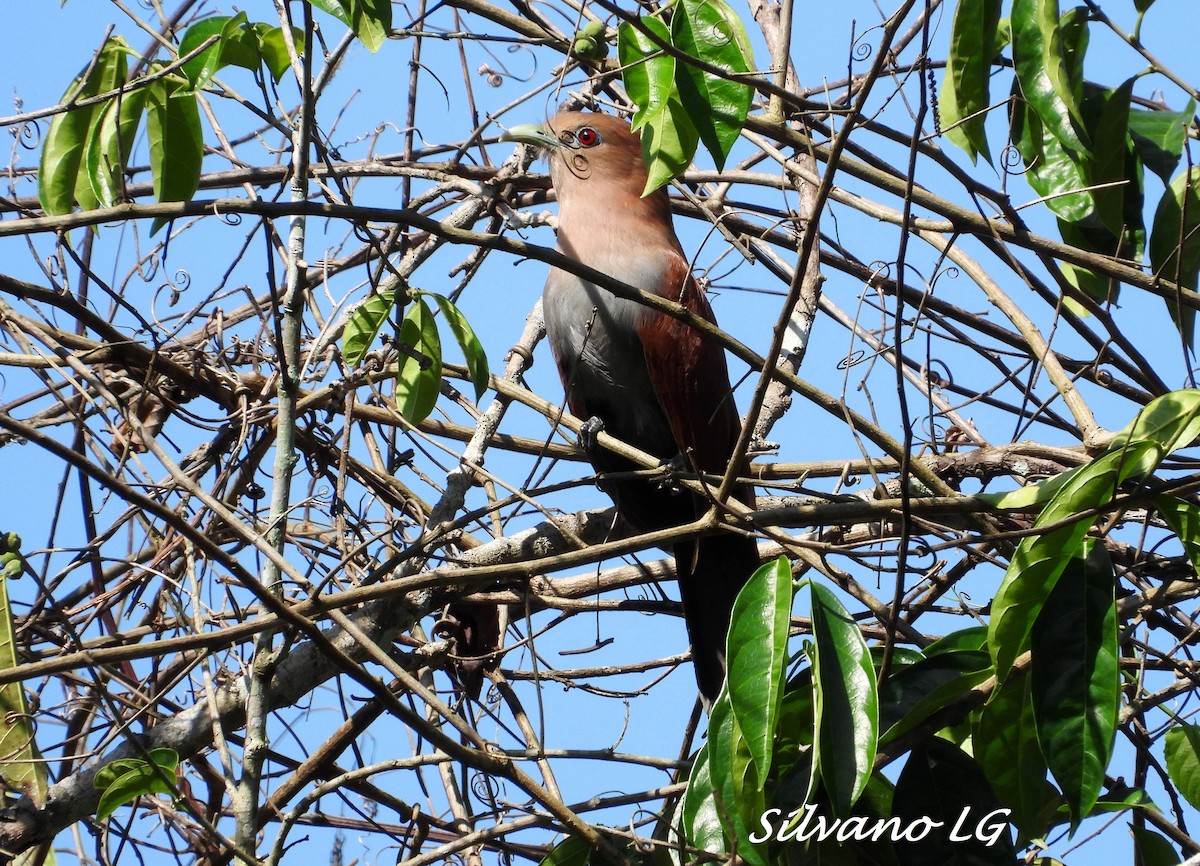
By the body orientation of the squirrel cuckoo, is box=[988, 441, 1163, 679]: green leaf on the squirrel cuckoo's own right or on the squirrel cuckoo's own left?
on the squirrel cuckoo's own left

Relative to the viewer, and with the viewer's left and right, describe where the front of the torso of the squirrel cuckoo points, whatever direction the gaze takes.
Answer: facing the viewer and to the left of the viewer
